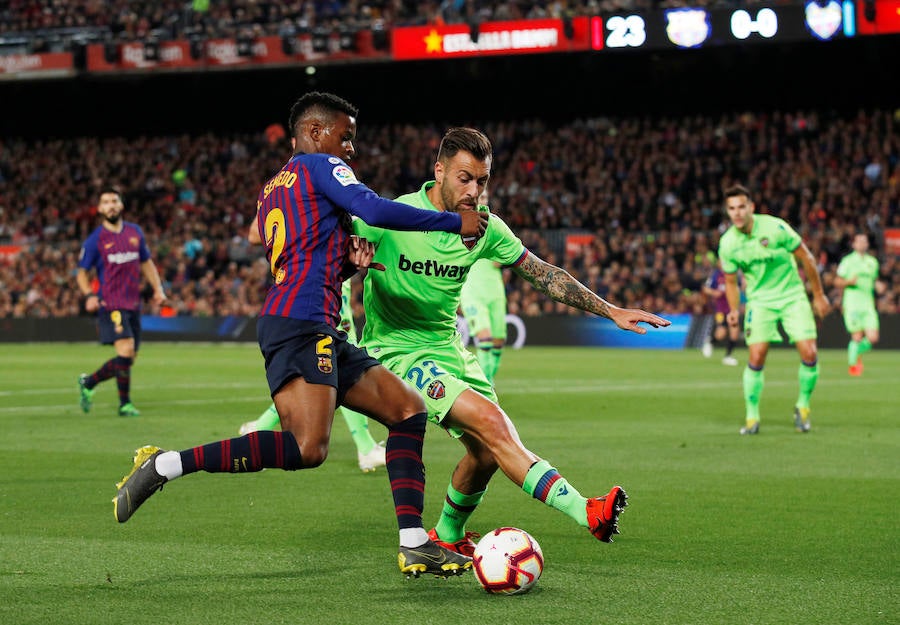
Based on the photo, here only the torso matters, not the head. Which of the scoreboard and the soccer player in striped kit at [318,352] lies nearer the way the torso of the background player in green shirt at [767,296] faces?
the soccer player in striped kit

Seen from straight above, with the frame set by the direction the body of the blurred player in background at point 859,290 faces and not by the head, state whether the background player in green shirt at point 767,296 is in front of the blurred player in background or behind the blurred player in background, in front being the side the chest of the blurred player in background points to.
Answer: in front

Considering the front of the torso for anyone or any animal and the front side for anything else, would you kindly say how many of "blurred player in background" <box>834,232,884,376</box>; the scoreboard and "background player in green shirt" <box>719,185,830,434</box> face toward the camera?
3

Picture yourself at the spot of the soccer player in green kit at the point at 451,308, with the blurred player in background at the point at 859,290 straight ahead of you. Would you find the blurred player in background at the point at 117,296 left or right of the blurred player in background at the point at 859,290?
left

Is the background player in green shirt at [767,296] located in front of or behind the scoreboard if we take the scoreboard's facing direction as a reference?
in front

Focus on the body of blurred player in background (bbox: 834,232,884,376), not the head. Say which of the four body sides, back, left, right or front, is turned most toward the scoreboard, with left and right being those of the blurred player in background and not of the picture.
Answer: back

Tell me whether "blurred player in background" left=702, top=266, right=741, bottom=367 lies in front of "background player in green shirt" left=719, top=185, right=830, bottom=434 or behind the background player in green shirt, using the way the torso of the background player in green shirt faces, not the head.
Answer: behind

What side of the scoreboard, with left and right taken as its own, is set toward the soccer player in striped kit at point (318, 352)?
front

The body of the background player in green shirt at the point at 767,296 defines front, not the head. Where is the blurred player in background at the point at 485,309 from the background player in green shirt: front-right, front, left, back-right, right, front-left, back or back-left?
back-right

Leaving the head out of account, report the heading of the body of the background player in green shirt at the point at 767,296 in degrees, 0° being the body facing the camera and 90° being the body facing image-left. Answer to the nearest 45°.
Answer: approximately 0°

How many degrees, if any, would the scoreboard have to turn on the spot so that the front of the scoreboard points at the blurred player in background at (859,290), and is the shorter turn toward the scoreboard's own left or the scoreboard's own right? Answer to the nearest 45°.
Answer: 0° — it already faces them

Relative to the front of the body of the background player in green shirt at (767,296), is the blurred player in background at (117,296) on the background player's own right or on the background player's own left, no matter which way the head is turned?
on the background player's own right

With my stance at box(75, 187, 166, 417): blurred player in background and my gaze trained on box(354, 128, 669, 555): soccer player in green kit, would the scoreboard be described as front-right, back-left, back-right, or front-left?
back-left

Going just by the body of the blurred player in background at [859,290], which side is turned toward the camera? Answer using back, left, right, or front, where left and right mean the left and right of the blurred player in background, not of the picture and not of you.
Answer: front
